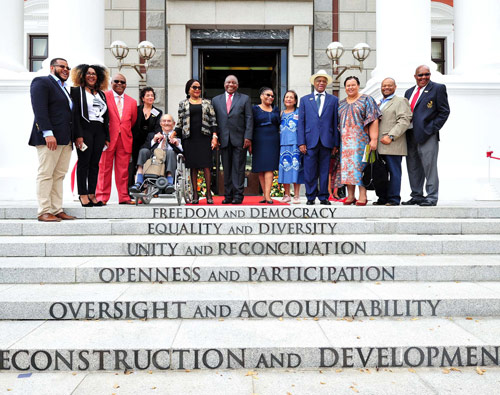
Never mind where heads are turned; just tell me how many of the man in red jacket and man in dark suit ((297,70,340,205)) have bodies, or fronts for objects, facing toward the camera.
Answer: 2

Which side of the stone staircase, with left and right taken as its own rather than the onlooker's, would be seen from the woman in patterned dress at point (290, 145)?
back

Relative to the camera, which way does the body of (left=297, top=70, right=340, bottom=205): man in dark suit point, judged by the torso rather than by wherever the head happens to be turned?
toward the camera

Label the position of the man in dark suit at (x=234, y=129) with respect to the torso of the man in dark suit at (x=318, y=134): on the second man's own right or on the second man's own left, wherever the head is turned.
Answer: on the second man's own right

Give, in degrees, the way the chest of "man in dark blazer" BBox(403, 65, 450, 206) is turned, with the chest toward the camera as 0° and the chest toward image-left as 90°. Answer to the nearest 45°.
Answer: approximately 45°

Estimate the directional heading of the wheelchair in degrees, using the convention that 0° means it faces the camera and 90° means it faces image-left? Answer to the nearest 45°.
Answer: approximately 45°

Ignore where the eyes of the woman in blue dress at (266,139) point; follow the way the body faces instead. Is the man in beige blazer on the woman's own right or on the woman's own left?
on the woman's own left

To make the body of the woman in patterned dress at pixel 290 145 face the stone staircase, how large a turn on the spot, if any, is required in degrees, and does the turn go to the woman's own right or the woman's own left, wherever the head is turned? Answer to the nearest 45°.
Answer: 0° — they already face it

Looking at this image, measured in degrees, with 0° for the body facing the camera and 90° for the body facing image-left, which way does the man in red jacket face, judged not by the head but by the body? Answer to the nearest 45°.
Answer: approximately 0°

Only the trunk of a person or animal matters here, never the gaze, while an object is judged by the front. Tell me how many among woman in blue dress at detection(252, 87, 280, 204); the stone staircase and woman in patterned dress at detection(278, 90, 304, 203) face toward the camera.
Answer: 3

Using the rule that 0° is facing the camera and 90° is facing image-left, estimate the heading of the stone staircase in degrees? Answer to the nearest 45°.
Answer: approximately 0°
